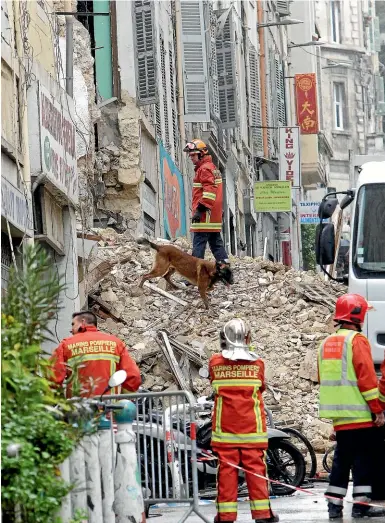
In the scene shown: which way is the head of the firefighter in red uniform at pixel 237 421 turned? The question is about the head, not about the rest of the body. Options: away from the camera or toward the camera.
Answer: away from the camera

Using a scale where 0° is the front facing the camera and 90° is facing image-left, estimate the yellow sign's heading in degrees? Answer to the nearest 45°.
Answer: approximately 0°

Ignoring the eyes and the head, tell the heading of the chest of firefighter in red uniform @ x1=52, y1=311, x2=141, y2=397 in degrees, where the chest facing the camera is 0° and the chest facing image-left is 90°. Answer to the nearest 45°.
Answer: approximately 180°

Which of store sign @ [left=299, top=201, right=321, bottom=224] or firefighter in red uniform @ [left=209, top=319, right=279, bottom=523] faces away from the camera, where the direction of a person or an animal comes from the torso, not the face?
the firefighter in red uniform

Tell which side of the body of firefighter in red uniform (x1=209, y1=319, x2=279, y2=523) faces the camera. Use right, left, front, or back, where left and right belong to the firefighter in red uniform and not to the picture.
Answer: back
